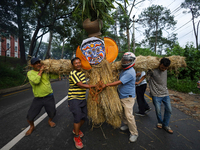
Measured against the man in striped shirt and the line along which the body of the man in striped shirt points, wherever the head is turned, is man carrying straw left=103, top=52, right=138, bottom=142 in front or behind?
in front

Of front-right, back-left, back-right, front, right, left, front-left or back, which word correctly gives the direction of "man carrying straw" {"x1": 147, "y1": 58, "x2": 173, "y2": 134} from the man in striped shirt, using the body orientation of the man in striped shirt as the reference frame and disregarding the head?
front-left

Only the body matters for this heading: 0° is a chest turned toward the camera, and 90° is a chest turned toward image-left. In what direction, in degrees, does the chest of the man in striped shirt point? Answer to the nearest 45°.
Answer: approximately 315°

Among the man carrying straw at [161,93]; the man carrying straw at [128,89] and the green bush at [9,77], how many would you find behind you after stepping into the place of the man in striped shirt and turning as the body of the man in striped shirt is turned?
1

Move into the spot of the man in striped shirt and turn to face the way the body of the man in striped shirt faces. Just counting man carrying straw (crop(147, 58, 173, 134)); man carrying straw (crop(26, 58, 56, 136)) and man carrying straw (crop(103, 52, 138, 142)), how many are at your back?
1

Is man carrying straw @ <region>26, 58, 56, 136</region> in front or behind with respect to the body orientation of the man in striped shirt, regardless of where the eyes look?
behind

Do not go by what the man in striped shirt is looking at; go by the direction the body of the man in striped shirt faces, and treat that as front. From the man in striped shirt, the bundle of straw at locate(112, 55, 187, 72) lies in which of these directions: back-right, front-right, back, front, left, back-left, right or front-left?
front-left

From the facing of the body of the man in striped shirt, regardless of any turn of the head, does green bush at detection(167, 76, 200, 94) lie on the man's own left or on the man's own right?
on the man's own left
